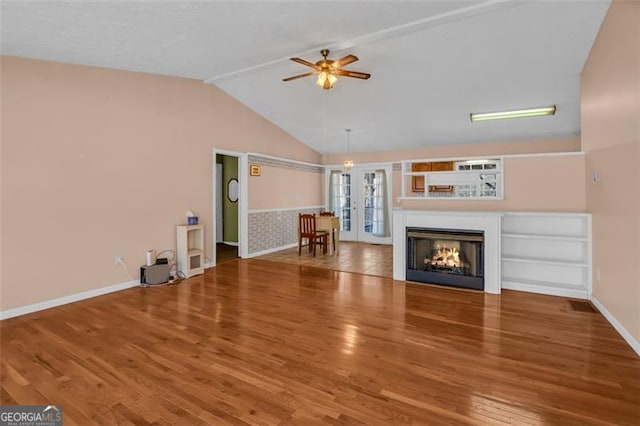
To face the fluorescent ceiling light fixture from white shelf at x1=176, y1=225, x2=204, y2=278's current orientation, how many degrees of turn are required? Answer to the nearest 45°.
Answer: approximately 45° to its left

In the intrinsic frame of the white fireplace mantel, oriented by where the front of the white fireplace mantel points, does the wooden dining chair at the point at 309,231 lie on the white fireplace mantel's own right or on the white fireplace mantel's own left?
on the white fireplace mantel's own right

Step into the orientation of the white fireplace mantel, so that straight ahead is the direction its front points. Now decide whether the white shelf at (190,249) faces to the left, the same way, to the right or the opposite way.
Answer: to the left

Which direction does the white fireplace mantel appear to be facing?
toward the camera

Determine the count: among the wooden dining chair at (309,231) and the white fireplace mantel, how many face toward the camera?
1

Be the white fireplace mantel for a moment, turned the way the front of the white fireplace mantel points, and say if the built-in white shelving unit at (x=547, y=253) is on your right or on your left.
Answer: on your left

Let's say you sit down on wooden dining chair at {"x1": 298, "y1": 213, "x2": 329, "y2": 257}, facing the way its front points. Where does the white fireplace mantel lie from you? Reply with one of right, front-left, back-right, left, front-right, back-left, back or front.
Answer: right

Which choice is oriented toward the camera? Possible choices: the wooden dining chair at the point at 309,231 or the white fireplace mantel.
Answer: the white fireplace mantel

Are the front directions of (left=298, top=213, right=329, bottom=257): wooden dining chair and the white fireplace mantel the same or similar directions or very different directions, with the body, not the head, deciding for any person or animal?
very different directions

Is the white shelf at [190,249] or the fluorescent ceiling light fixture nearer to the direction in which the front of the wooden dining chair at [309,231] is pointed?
the fluorescent ceiling light fixture

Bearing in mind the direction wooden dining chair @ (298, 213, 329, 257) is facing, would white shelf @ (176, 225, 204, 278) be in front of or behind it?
behind

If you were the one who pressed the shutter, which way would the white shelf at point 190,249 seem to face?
facing the viewer and to the right of the viewer

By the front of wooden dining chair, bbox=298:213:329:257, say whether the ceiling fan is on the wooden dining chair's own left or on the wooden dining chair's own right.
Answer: on the wooden dining chair's own right

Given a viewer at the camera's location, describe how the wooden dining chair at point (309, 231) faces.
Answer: facing away from the viewer and to the right of the viewer

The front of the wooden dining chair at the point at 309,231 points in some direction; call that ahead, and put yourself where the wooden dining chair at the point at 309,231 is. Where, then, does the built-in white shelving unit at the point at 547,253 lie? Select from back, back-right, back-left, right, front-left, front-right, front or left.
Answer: right

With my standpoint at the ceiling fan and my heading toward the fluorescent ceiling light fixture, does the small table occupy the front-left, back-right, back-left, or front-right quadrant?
front-left
